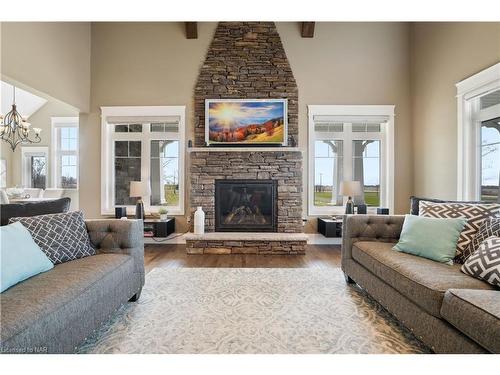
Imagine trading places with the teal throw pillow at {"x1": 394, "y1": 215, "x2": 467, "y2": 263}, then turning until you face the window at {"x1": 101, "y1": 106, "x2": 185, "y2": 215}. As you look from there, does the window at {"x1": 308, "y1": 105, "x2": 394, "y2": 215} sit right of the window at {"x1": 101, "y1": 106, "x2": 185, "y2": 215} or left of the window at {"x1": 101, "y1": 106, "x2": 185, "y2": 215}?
right

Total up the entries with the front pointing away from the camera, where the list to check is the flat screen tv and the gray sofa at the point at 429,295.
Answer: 0

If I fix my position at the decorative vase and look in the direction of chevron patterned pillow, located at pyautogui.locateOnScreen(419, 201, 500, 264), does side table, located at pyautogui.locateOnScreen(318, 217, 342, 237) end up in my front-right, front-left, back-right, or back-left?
front-left

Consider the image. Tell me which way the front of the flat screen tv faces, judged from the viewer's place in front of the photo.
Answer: facing the viewer

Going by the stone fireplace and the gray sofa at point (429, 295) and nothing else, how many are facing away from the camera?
0

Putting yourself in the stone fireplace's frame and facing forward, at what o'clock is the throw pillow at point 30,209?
The throw pillow is roughly at 1 o'clock from the stone fireplace.

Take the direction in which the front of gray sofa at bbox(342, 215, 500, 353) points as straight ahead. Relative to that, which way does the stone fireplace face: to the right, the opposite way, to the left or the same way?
to the left

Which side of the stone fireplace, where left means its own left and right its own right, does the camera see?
front

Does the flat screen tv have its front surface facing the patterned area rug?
yes

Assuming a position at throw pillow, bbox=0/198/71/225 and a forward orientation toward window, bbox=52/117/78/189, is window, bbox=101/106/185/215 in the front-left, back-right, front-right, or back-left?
front-right

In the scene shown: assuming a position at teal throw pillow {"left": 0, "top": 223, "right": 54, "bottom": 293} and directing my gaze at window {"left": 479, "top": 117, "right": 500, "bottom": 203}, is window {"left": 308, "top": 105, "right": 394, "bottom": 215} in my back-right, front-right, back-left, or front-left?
front-left

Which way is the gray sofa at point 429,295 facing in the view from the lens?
facing the viewer and to the left of the viewer

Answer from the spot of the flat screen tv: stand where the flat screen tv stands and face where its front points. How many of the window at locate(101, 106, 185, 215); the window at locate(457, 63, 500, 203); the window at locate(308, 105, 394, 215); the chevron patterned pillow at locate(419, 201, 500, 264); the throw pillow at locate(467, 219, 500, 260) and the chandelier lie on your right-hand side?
2

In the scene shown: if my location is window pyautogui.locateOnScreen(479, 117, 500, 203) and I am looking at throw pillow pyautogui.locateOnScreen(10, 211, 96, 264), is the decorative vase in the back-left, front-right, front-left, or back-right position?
front-right

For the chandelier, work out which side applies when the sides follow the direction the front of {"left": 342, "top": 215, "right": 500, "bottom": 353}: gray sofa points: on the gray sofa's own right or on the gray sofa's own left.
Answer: on the gray sofa's own right

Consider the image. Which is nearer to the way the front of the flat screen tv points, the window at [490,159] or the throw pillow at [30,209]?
the throw pillow
